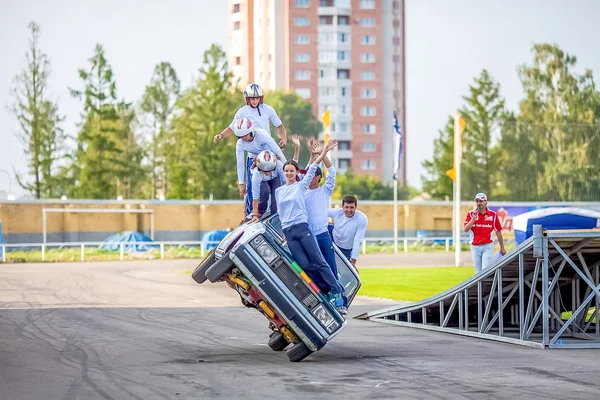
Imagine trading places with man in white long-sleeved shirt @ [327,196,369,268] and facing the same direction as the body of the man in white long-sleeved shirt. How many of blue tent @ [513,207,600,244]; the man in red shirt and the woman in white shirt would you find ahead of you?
1

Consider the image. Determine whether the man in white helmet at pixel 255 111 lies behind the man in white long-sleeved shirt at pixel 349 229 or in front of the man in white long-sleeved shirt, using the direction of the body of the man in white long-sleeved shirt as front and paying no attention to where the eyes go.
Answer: in front

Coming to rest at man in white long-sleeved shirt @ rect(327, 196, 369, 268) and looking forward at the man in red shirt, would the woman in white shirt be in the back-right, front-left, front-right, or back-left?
back-right

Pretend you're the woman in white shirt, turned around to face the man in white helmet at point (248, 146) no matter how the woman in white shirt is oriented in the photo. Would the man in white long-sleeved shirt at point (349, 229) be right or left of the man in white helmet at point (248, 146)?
right

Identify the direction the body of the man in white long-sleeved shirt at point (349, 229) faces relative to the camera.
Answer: toward the camera

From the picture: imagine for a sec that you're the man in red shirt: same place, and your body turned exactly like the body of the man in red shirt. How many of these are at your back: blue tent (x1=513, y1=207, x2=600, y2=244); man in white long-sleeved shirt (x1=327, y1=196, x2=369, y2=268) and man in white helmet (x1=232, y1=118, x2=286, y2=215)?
1

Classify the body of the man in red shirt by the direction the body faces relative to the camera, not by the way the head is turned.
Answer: toward the camera

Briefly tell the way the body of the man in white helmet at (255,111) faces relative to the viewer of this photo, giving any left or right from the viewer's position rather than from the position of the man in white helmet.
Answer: facing the viewer

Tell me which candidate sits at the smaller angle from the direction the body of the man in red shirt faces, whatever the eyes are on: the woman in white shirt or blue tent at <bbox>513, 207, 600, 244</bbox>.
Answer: the woman in white shirt

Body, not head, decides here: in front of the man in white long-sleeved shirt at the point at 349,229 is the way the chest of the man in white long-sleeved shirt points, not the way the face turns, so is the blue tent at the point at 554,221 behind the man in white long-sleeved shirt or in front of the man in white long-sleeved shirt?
behind

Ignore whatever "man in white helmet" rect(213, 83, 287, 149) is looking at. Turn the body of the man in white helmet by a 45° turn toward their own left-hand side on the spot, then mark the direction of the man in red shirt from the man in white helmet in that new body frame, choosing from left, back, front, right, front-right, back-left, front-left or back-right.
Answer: left
